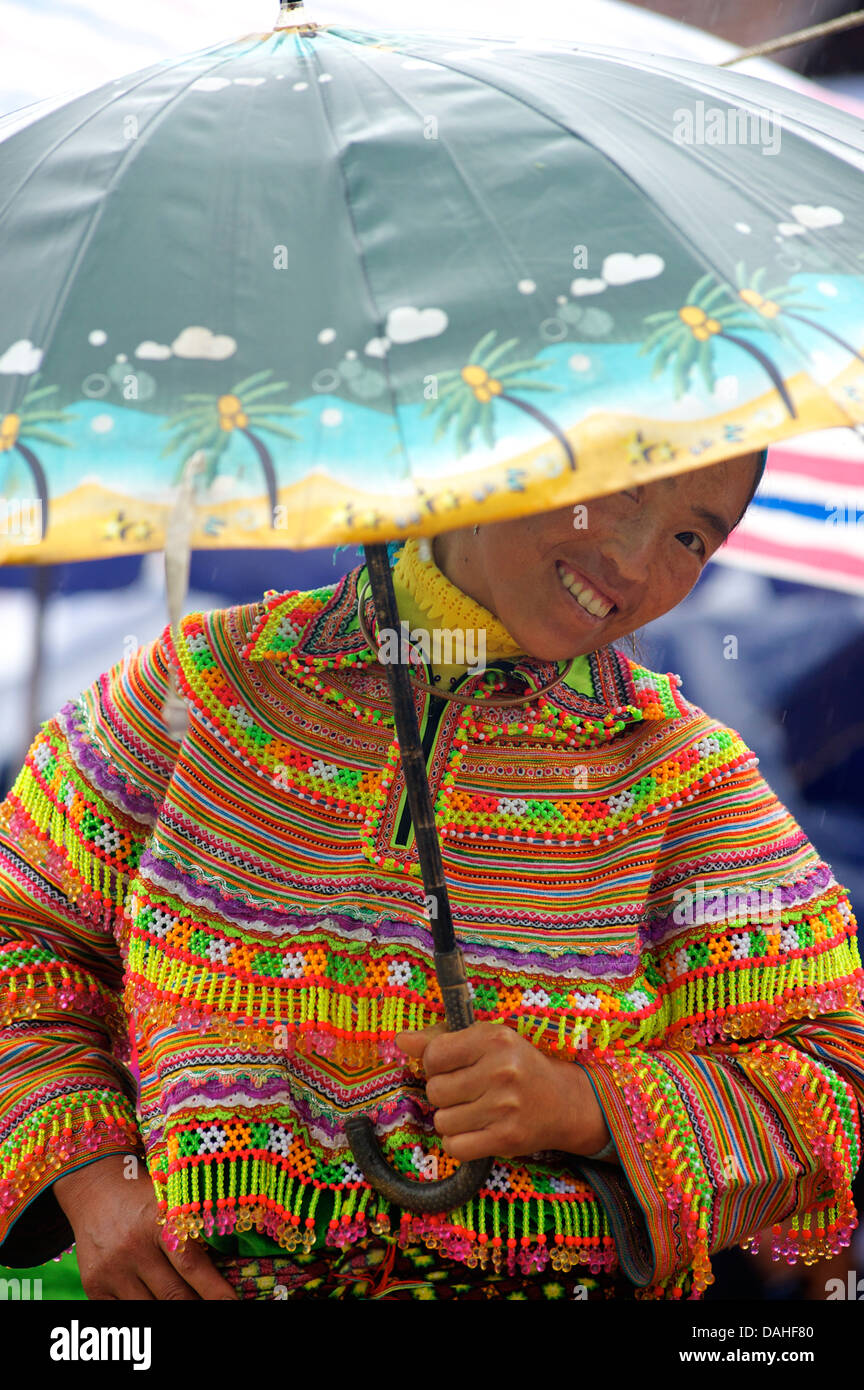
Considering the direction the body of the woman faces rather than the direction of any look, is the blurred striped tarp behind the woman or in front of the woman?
behind

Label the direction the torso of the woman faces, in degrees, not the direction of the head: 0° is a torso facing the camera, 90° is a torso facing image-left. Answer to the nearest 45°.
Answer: approximately 0°
